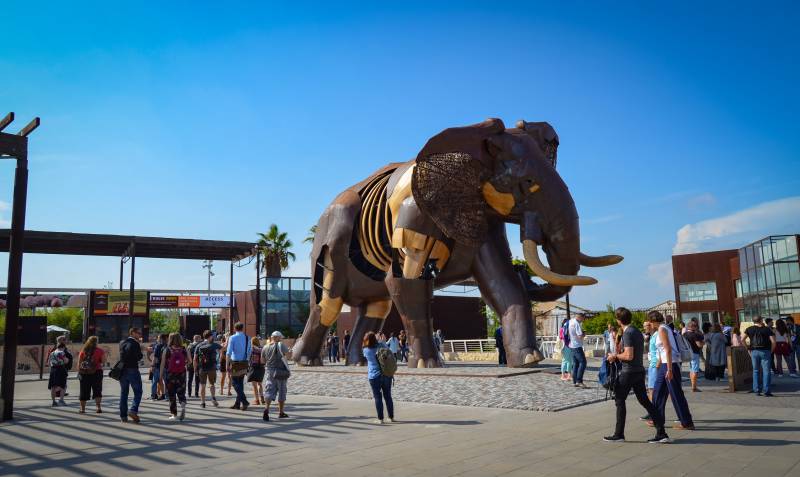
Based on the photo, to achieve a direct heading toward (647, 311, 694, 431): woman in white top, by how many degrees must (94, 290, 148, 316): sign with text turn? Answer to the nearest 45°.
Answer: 0° — it already faces them

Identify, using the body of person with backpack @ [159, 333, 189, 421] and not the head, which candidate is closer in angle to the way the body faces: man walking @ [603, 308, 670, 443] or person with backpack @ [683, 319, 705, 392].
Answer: the person with backpack

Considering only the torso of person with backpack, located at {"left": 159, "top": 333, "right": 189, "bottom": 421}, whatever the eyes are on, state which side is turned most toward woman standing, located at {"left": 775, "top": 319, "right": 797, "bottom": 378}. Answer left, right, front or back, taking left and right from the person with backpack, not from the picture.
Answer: right

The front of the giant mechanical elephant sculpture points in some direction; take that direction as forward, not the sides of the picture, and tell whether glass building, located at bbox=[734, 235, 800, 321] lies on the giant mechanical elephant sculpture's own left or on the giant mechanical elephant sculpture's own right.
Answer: on the giant mechanical elephant sculpture's own left

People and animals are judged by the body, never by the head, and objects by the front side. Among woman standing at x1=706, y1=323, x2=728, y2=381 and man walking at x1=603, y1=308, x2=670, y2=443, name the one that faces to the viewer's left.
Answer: the man walking
